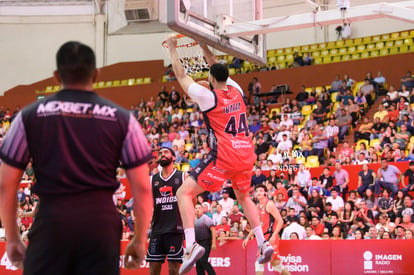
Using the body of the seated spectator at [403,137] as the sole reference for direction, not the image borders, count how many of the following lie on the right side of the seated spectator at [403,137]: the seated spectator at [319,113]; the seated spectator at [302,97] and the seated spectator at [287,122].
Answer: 3

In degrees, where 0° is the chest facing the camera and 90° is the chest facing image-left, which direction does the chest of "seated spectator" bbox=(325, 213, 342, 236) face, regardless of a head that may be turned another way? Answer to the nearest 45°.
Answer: approximately 45°

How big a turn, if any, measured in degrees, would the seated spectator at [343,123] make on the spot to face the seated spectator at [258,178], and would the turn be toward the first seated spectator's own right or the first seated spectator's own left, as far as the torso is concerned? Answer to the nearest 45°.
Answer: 0° — they already face them

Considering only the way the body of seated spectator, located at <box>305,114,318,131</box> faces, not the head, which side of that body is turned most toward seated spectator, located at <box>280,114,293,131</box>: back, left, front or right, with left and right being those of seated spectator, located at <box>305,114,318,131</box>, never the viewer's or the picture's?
right

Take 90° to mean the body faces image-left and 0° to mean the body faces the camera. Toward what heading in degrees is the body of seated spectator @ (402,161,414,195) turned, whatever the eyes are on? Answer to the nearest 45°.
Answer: approximately 45°

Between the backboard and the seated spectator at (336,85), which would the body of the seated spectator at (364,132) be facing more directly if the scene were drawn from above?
the backboard

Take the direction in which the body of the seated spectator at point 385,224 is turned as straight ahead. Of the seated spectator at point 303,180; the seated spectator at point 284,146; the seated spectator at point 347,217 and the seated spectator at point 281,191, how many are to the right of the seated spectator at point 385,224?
4

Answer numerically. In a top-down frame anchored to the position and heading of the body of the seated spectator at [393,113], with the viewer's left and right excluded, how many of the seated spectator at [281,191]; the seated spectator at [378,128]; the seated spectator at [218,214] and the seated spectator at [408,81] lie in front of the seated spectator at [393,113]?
3

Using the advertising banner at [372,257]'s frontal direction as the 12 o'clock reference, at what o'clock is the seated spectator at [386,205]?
The seated spectator is roughly at 6 o'clock from the advertising banner.

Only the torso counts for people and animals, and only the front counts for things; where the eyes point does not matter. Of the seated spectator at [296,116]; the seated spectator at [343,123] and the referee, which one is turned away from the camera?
the referee

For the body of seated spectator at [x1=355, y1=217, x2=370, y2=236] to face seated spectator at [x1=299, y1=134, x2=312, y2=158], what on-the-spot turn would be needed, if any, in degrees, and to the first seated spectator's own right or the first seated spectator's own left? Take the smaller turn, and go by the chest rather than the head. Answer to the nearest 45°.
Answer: approximately 135° to the first seated spectator's own right

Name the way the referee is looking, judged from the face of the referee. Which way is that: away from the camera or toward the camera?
away from the camera

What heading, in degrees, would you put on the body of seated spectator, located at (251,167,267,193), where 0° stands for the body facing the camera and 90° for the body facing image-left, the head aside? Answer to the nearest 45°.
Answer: approximately 45°
